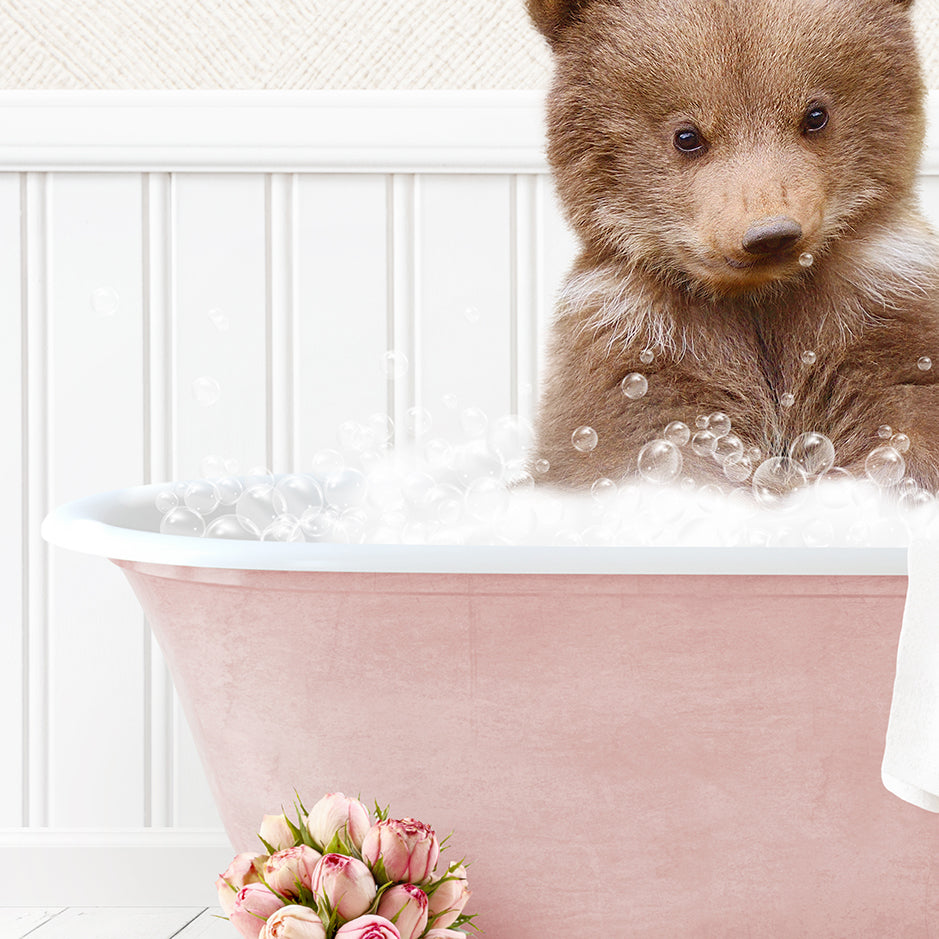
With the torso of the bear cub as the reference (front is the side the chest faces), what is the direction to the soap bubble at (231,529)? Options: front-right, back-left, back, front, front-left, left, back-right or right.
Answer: right

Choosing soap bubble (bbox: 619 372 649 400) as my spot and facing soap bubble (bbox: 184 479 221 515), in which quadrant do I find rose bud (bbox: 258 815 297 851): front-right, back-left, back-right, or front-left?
front-left

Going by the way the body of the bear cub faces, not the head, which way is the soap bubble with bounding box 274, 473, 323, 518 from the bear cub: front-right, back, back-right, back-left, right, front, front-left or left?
right

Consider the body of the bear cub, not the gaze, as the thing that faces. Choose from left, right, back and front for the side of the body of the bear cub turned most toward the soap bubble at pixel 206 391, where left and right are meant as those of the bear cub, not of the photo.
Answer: right

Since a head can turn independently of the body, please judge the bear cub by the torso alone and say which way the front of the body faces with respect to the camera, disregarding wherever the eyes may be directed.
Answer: toward the camera

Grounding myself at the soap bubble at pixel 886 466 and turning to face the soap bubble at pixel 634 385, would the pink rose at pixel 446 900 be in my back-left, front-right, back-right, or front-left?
front-left

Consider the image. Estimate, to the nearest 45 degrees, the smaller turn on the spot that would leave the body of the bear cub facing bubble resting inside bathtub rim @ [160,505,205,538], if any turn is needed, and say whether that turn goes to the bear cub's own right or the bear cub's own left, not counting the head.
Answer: approximately 90° to the bear cub's own right

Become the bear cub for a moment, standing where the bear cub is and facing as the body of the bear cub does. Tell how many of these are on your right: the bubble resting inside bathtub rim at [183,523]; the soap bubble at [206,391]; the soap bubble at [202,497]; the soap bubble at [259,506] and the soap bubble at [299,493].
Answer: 5
